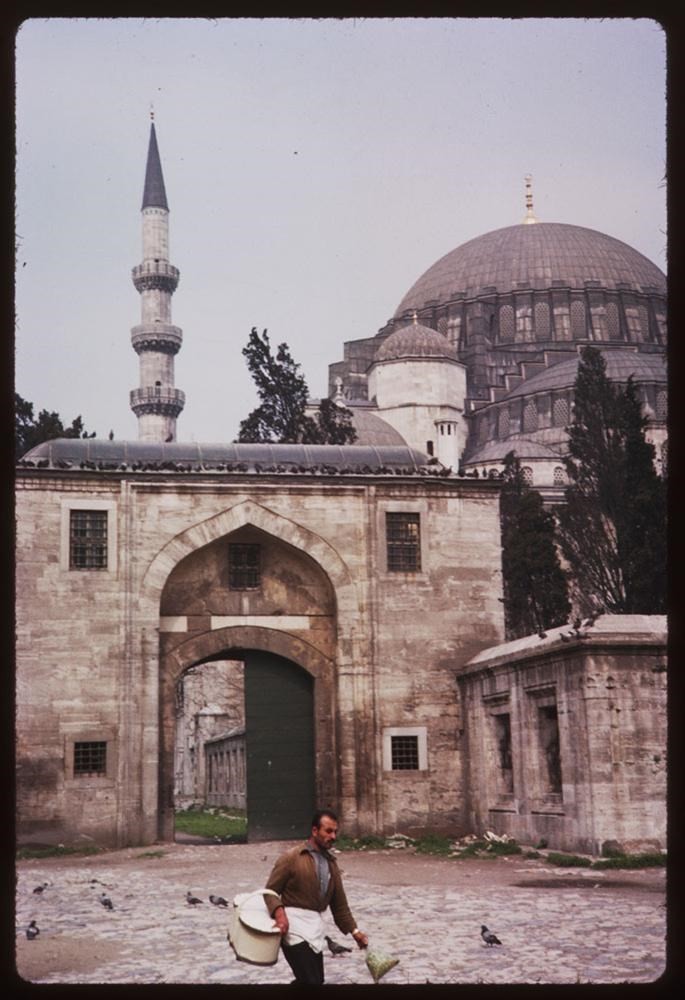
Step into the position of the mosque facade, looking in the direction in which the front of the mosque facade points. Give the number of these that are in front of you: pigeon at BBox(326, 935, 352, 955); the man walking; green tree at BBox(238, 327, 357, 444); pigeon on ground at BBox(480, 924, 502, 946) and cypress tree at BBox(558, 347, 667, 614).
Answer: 3

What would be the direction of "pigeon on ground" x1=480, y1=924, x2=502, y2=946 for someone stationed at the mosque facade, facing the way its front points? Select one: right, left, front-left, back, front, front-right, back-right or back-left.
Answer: front

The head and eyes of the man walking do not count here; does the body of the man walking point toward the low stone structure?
no

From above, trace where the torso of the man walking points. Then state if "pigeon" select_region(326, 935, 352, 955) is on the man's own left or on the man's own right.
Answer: on the man's own left

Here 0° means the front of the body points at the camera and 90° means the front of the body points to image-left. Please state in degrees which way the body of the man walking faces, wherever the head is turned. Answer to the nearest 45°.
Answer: approximately 315°

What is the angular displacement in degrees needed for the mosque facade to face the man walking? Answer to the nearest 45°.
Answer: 0° — it already faces them

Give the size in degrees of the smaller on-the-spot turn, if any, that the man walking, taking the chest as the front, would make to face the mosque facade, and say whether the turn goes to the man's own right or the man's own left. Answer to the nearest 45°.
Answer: approximately 135° to the man's own left

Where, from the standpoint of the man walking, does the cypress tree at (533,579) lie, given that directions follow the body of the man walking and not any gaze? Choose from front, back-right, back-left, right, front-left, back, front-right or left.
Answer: back-left

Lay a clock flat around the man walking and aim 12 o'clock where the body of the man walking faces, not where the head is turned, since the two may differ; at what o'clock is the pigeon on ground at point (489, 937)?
The pigeon on ground is roughly at 8 o'clock from the man walking.

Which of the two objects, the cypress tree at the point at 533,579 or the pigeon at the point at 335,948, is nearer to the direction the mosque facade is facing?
the pigeon

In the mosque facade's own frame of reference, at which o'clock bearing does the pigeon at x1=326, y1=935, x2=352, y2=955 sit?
The pigeon is roughly at 12 o'clock from the mosque facade.

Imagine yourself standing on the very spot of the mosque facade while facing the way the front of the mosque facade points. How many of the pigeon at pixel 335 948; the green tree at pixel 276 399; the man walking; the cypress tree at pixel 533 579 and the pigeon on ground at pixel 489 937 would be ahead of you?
3

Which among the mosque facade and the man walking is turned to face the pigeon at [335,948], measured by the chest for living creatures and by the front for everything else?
the mosque facade

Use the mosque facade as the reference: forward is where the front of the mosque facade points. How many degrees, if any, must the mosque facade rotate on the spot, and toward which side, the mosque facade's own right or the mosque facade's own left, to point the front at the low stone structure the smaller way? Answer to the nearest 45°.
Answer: approximately 45° to the mosque facade's own left

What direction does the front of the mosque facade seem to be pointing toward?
toward the camera

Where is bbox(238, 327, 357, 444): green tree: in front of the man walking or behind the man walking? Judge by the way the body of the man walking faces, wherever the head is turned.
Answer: behind

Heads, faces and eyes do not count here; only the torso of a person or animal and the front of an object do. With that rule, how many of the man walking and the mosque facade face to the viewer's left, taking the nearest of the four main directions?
0
